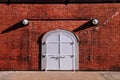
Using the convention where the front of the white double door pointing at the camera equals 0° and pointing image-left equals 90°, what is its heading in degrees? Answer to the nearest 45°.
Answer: approximately 0°
